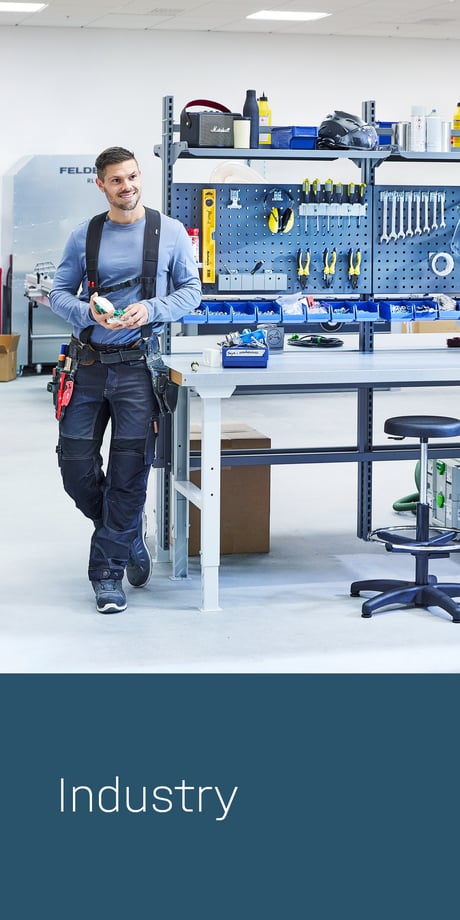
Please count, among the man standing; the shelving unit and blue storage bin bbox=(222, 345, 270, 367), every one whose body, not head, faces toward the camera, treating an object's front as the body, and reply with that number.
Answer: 3

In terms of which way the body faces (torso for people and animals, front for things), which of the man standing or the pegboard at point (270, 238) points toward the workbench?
the pegboard

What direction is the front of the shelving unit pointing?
toward the camera

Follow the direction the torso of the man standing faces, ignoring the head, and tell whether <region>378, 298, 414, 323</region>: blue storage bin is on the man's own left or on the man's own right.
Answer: on the man's own left

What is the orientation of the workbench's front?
toward the camera

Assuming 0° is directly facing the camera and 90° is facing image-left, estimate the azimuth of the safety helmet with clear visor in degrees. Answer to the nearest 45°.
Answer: approximately 315°

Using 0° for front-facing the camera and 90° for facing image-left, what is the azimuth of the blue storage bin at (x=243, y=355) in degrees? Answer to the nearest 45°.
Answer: approximately 0°

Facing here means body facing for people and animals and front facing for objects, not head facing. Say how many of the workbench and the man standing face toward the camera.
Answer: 2

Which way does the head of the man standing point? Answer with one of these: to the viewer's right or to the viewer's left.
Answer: to the viewer's right
